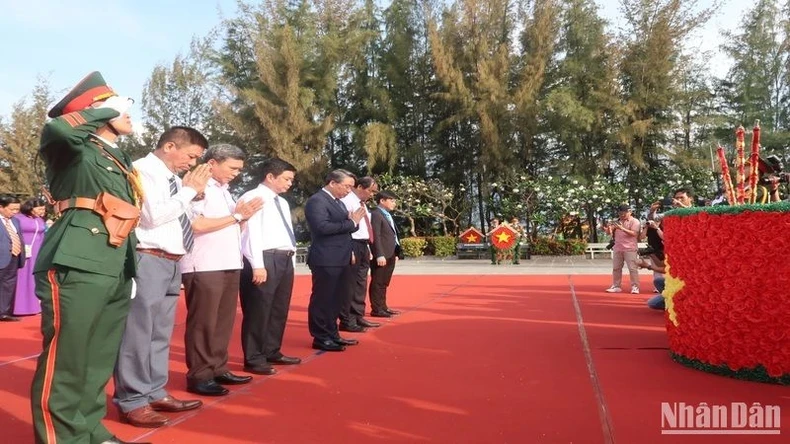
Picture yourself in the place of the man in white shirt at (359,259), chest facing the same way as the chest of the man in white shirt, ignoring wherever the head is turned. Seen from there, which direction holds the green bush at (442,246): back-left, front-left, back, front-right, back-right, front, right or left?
left

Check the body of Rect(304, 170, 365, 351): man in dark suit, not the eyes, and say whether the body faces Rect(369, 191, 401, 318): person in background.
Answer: no

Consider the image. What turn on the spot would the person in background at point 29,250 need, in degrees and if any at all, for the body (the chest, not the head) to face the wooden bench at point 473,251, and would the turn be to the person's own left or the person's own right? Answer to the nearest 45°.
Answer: approximately 90° to the person's own left

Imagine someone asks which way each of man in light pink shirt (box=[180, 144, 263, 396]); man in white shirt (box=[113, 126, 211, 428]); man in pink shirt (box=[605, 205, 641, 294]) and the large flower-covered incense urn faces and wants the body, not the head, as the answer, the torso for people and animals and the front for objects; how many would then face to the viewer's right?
2

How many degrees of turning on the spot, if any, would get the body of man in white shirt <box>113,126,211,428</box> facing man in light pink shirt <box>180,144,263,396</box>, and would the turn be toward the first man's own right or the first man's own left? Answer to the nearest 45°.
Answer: approximately 45° to the first man's own left

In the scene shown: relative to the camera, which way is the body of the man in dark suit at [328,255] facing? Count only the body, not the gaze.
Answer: to the viewer's right

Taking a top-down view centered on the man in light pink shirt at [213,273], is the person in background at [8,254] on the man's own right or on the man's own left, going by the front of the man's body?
on the man's own left

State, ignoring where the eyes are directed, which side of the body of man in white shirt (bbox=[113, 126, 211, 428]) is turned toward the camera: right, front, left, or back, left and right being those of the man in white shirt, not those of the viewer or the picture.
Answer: right

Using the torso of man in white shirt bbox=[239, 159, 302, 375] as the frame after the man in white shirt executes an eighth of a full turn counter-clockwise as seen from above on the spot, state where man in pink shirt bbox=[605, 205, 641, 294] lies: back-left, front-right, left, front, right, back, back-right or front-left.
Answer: front-left

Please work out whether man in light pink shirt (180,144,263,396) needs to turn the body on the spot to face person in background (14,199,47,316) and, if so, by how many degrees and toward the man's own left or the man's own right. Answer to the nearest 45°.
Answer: approximately 135° to the man's own left

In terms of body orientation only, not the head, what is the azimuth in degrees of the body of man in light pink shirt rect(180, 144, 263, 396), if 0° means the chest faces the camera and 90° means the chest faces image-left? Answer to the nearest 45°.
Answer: approximately 270°

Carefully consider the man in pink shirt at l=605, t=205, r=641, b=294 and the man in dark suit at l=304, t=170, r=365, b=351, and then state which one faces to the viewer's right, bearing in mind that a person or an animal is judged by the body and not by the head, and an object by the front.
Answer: the man in dark suit

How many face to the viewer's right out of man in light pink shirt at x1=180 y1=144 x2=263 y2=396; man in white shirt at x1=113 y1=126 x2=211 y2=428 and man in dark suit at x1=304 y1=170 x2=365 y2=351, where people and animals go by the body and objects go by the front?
3

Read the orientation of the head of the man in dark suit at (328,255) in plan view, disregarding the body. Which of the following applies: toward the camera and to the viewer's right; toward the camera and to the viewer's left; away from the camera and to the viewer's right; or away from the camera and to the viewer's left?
toward the camera and to the viewer's right

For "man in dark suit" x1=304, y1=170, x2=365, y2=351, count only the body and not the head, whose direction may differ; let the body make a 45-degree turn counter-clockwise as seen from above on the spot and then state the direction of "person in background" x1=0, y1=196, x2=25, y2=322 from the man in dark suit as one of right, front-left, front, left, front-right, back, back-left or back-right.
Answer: left

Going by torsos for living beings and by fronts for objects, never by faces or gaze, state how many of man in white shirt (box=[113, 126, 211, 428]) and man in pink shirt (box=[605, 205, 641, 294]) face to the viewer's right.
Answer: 1

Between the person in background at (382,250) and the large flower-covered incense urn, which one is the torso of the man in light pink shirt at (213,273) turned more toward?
the large flower-covered incense urn

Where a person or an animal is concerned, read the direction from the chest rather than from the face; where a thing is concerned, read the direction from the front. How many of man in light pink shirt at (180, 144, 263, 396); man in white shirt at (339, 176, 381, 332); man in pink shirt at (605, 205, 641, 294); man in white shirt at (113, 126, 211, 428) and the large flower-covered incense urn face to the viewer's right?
3

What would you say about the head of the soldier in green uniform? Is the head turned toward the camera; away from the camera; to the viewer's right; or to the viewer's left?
to the viewer's right
